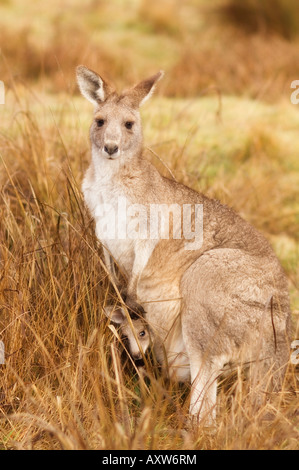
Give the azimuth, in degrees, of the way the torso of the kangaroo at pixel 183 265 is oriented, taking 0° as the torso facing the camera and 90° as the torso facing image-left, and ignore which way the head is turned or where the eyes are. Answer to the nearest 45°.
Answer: approximately 45°
